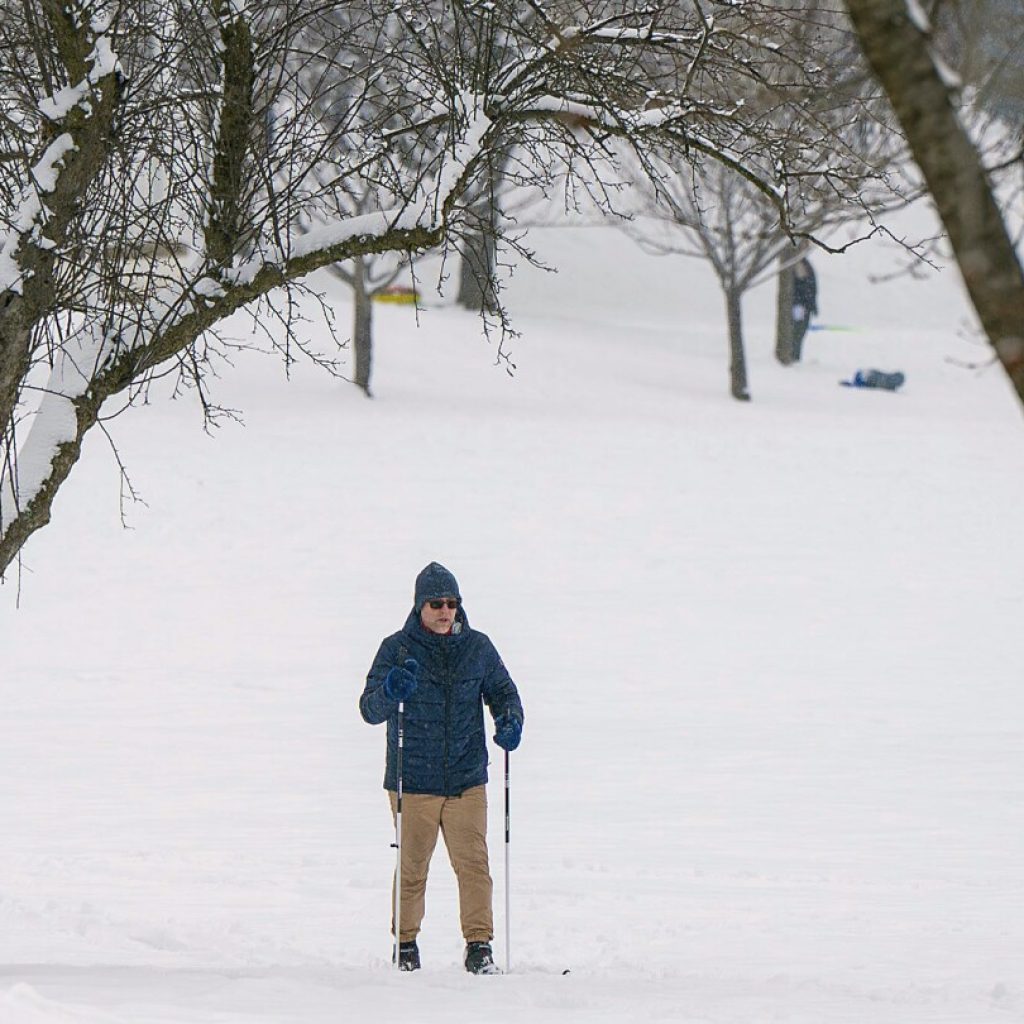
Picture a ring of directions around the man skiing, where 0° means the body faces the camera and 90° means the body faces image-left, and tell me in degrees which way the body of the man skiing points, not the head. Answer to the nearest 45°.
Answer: approximately 0°

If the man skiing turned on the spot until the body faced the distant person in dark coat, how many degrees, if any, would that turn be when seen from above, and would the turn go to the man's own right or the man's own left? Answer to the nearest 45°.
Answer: approximately 180°

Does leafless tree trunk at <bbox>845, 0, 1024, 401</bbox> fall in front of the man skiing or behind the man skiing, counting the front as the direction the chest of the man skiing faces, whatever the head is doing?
in front

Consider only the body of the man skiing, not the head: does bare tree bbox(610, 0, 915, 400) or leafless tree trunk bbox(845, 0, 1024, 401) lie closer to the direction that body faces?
the leafless tree trunk

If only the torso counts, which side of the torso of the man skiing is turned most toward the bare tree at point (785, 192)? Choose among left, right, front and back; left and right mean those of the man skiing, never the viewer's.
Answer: back

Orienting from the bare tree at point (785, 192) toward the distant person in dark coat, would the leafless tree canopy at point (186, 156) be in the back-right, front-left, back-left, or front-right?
back-left

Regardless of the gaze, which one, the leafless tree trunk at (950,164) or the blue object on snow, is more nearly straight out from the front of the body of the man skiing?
the leafless tree trunk

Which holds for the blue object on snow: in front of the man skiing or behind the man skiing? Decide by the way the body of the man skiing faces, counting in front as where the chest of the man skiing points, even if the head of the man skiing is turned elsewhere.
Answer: behind
